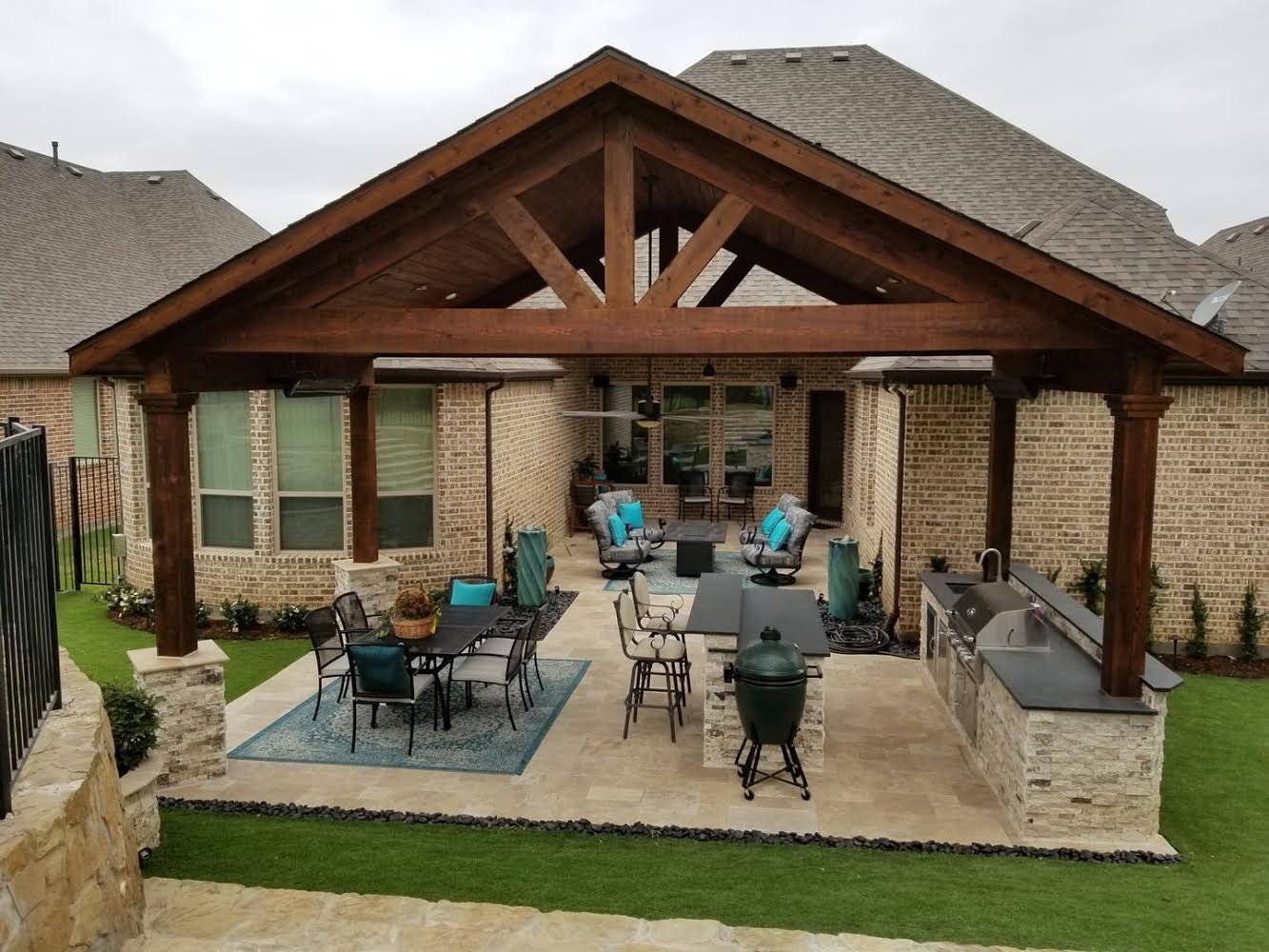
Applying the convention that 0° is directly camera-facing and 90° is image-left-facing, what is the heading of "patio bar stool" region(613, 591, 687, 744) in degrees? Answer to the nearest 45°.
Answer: approximately 270°

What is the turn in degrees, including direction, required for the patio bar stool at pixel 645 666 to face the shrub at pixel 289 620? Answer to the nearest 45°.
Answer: approximately 135° to its left

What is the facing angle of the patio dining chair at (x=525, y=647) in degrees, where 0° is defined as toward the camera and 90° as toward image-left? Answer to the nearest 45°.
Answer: approximately 90°

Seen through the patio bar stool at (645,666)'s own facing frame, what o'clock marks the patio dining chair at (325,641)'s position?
the patio dining chair at (325,641) is roughly at 6 o'clock from the patio bar stool at (645,666).

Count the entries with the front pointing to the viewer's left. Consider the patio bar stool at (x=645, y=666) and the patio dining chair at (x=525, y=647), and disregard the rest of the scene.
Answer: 1

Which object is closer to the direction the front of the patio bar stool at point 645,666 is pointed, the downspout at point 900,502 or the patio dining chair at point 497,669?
the downspout

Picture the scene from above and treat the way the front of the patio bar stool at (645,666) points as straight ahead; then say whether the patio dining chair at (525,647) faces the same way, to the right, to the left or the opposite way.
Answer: the opposite way

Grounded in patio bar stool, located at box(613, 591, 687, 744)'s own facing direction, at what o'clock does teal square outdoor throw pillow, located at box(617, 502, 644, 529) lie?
The teal square outdoor throw pillow is roughly at 9 o'clock from the patio bar stool.

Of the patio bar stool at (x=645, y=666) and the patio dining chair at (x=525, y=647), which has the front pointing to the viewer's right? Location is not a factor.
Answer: the patio bar stool at (x=645, y=666)

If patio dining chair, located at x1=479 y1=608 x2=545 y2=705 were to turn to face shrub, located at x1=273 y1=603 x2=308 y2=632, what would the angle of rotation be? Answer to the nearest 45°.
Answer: approximately 45° to its right
